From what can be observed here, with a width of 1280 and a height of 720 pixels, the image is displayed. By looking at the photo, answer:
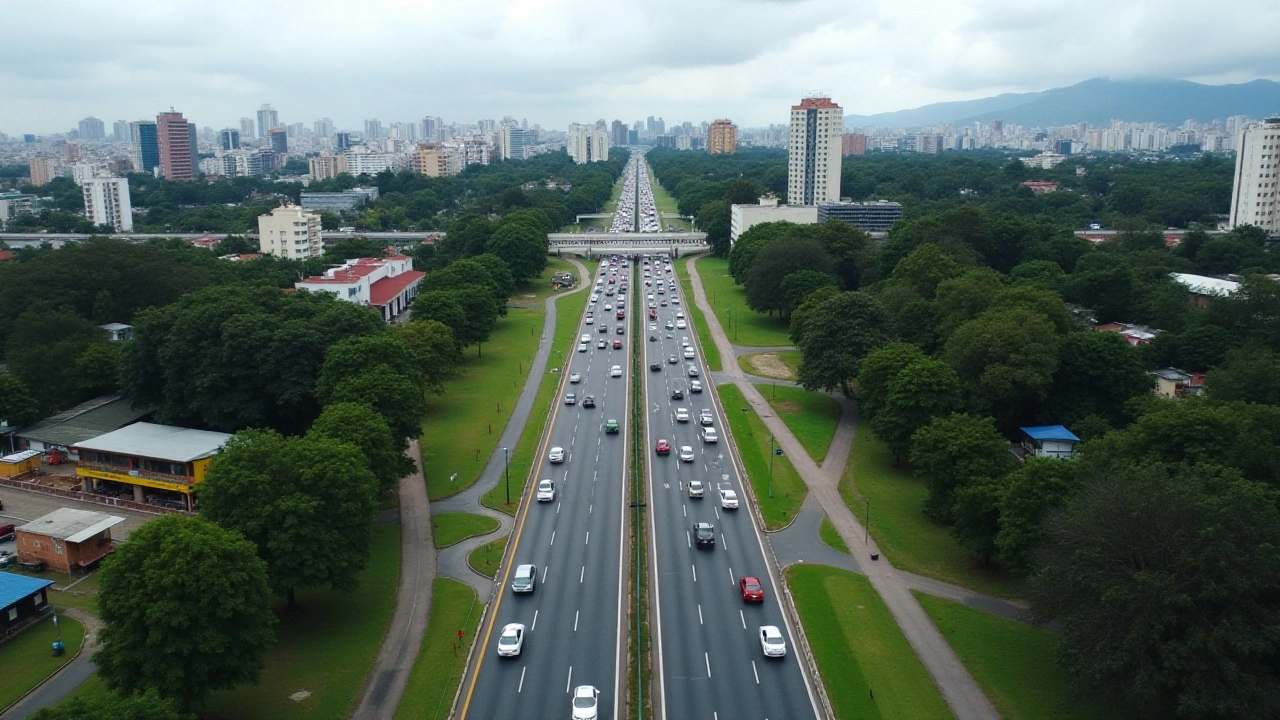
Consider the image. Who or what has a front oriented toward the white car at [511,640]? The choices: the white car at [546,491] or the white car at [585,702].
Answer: the white car at [546,491]

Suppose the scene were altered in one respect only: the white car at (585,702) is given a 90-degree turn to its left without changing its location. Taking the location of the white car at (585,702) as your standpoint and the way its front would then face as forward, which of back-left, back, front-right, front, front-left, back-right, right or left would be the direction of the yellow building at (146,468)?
back-left

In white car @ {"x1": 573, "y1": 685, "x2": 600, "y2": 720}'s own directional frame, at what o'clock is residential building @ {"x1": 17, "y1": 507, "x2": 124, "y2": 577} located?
The residential building is roughly at 4 o'clock from the white car.

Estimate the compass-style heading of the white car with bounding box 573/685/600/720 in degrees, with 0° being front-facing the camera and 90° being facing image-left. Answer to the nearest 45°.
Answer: approximately 0°

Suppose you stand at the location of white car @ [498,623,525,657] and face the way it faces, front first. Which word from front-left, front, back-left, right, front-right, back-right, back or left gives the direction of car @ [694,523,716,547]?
back-left

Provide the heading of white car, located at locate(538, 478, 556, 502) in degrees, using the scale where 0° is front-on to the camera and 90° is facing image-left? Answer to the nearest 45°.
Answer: approximately 0°

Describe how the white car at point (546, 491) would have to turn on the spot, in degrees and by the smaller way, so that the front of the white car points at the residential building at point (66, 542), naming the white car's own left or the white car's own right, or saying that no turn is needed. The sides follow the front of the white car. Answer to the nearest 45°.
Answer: approximately 90° to the white car's own right

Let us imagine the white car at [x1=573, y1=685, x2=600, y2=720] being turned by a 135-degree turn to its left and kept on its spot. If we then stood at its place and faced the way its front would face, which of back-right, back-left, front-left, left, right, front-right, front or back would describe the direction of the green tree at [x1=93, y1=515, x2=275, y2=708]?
back-left

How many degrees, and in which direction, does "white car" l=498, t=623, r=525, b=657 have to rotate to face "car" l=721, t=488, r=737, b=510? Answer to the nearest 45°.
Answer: approximately 135° to its left

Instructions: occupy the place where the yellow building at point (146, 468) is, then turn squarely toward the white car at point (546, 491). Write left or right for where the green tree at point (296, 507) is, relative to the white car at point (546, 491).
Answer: right

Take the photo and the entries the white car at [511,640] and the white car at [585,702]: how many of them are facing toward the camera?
2

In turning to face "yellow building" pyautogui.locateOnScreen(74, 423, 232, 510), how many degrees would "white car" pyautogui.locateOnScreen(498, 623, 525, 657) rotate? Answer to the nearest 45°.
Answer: approximately 135° to its right

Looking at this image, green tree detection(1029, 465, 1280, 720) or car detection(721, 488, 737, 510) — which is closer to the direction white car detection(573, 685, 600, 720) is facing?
the green tree
